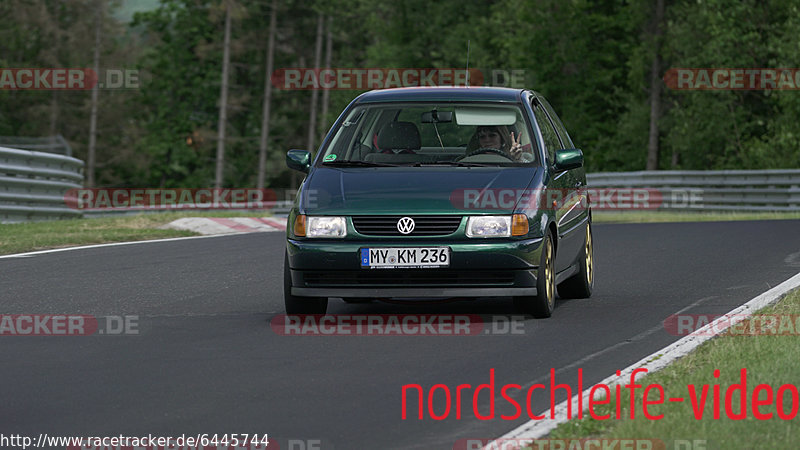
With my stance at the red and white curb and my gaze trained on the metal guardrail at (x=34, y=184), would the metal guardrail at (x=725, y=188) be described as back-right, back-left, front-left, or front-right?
back-right

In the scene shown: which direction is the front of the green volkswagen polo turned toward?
toward the camera

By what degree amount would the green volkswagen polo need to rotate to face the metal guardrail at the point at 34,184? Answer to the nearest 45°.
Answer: approximately 135° to its right

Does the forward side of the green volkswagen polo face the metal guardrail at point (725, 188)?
no

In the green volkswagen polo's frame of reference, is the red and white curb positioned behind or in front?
behind

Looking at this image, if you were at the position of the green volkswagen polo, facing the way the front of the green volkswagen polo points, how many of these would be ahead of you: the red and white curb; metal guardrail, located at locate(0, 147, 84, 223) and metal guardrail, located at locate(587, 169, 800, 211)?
0

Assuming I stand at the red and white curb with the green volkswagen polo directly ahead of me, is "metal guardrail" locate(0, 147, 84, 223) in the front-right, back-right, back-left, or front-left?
back-right
